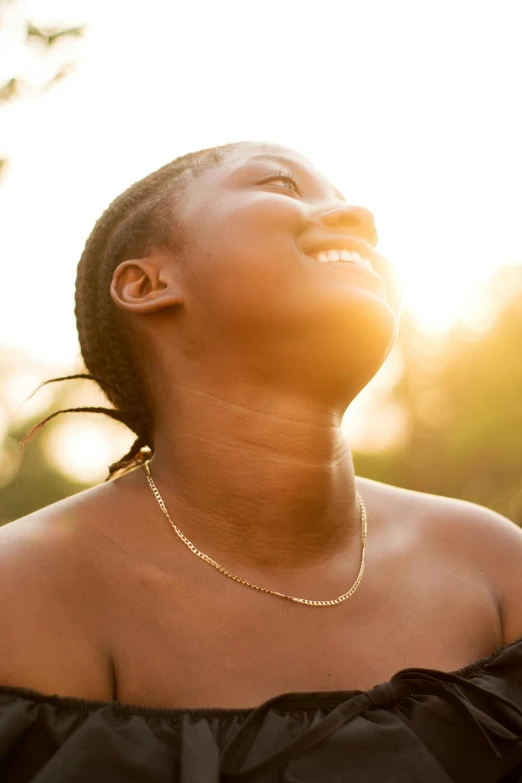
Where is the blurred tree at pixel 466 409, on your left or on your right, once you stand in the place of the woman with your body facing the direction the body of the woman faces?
on your left

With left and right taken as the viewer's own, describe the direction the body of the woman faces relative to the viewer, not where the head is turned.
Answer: facing the viewer and to the right of the viewer
